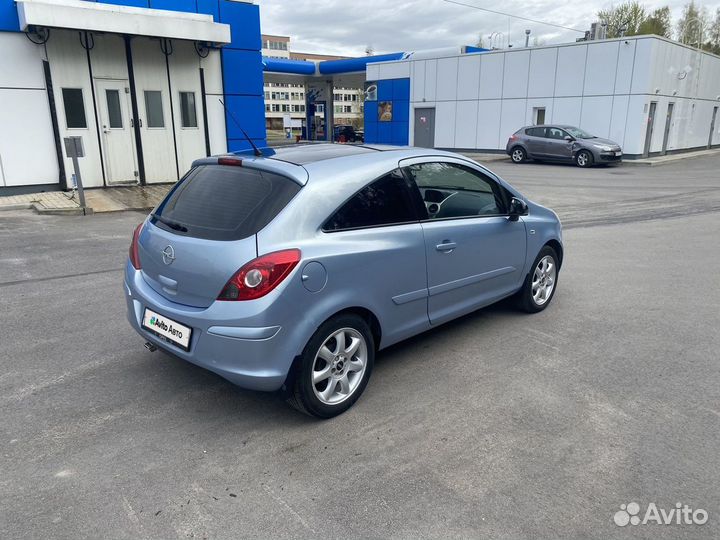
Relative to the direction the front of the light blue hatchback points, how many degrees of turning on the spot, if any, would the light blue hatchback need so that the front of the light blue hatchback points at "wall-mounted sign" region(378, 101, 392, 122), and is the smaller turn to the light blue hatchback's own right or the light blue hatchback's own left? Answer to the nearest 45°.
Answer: approximately 45° to the light blue hatchback's own left

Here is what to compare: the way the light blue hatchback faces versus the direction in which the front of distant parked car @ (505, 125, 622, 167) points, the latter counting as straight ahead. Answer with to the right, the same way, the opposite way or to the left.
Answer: to the left

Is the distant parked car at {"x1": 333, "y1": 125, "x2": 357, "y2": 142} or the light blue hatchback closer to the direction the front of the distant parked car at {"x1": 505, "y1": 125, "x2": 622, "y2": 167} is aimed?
the light blue hatchback

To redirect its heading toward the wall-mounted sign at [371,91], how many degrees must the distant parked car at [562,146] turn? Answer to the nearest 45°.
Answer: approximately 180°

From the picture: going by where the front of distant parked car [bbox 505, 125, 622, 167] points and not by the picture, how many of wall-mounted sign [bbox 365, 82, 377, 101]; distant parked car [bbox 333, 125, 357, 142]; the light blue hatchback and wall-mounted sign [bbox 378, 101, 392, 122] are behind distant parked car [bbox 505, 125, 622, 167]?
3

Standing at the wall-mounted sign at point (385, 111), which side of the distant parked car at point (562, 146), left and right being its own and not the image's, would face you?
back

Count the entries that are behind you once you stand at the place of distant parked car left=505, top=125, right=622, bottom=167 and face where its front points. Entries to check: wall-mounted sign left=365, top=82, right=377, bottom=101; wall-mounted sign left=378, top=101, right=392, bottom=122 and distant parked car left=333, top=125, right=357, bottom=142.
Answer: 3

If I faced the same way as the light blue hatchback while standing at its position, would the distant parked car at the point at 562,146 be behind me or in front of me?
in front

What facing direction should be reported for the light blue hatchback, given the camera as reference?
facing away from the viewer and to the right of the viewer

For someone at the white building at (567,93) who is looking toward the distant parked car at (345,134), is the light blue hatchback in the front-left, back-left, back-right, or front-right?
back-left

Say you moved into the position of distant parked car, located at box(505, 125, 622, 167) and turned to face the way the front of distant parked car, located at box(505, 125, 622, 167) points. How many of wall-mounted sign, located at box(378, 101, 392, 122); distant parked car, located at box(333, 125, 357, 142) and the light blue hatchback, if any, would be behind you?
2

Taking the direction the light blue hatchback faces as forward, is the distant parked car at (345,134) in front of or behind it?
in front

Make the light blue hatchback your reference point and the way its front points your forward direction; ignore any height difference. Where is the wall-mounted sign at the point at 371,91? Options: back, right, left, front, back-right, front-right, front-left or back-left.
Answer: front-left

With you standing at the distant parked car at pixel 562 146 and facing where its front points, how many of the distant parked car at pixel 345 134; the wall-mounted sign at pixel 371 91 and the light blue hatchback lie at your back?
2

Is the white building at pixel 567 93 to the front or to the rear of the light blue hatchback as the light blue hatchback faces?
to the front
